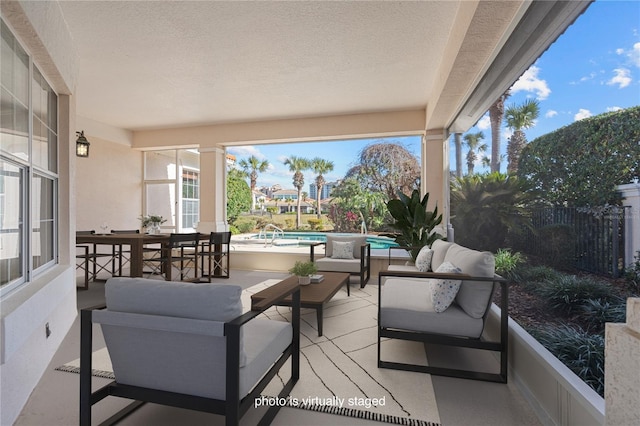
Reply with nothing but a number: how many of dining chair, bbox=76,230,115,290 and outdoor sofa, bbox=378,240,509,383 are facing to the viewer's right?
1

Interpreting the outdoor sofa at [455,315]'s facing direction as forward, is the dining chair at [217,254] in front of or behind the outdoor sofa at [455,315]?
in front

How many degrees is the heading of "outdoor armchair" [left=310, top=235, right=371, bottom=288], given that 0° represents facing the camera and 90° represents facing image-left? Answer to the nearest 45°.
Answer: approximately 45°

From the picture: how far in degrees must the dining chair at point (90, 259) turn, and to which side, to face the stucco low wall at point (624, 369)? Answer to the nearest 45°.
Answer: approximately 90° to its right

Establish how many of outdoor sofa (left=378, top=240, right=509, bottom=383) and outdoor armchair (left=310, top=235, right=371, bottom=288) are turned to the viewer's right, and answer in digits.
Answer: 0

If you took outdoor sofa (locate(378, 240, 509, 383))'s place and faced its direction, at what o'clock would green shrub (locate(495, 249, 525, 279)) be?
The green shrub is roughly at 4 o'clock from the outdoor sofa.

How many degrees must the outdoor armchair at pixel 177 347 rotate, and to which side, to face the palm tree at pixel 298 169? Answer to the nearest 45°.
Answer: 0° — it already faces it

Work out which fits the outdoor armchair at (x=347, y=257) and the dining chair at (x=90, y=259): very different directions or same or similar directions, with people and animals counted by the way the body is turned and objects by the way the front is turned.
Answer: very different directions

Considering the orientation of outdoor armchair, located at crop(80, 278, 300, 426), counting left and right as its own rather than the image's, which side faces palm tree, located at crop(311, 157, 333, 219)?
front

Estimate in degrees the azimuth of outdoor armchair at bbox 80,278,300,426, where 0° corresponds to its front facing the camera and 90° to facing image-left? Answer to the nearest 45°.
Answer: approximately 225°

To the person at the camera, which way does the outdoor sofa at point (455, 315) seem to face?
facing to the left of the viewer

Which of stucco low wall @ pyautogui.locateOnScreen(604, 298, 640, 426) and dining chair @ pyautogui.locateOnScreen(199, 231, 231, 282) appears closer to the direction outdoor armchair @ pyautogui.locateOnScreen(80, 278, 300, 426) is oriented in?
the dining chair

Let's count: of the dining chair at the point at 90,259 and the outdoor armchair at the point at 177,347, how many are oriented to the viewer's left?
0

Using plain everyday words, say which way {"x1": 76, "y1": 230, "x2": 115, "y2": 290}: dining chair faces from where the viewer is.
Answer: facing to the right of the viewer

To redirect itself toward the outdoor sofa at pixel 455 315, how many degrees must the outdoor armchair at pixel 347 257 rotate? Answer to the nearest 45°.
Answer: approximately 45° to its left

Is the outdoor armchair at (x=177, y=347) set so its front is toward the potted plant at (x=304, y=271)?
yes
